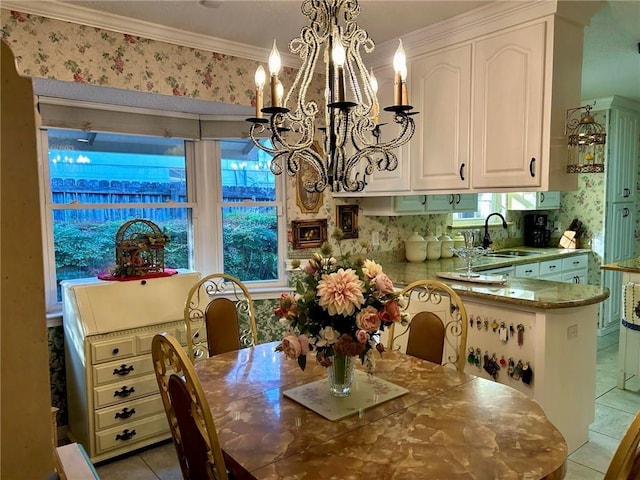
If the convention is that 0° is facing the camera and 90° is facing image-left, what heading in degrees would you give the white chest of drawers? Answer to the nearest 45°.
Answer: approximately 315°

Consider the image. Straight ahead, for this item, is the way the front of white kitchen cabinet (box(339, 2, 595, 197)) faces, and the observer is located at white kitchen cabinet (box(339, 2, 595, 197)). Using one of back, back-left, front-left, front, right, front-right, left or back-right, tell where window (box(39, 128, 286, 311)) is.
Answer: front-right

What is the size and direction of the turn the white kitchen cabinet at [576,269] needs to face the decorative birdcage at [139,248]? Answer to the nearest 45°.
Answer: approximately 90° to its right

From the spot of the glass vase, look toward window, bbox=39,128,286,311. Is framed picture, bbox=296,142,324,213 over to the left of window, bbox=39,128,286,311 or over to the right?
right

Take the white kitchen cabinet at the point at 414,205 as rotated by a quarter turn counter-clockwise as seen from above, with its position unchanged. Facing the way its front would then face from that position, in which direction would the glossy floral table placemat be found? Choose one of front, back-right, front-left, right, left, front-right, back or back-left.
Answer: back-right

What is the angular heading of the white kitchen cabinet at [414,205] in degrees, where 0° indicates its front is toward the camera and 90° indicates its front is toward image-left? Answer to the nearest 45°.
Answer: approximately 315°

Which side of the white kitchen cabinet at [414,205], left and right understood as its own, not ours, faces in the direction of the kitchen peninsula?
front

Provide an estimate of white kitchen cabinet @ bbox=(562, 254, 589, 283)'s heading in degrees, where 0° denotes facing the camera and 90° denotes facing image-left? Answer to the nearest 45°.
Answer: approximately 315°

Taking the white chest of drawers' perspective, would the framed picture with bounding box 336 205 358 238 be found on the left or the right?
on its left

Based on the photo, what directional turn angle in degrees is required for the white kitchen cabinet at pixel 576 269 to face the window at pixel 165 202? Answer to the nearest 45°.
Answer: approximately 90° to its right
